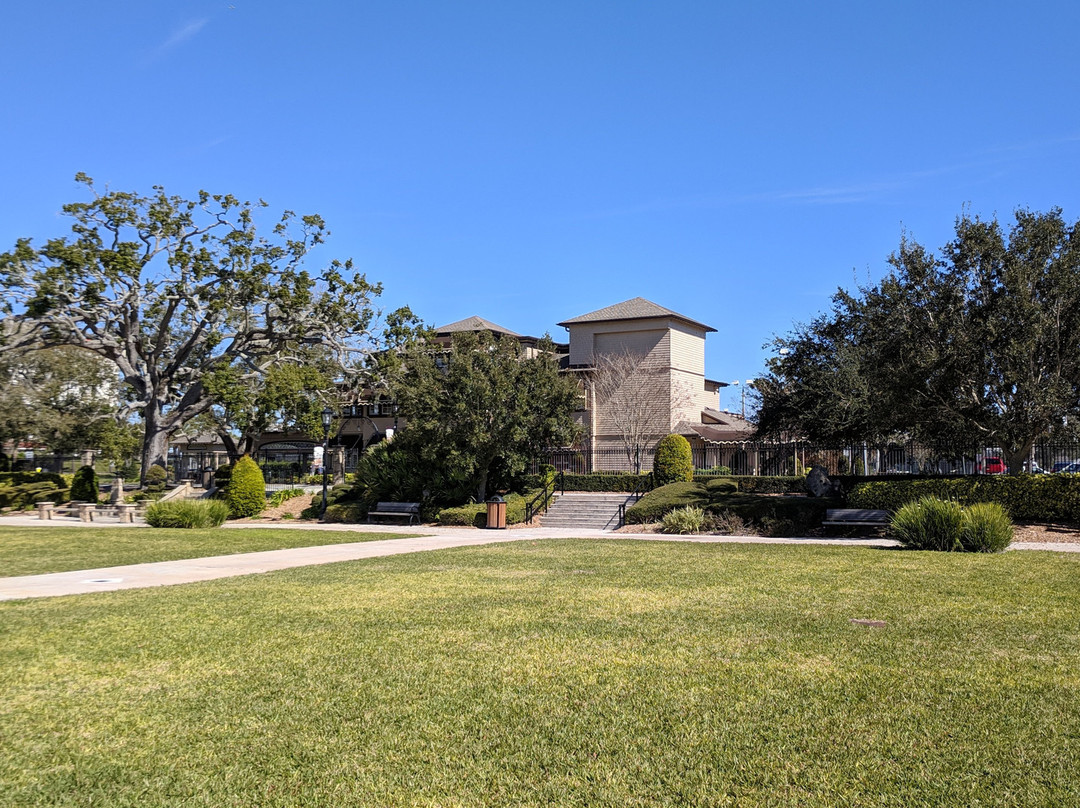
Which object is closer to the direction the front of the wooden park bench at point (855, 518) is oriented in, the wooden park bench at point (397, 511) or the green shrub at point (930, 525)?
the green shrub

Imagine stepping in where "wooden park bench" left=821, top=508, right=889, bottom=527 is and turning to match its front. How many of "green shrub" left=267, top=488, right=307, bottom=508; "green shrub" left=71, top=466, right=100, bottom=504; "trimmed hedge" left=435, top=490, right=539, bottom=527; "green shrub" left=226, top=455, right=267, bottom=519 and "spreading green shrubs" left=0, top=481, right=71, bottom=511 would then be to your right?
5

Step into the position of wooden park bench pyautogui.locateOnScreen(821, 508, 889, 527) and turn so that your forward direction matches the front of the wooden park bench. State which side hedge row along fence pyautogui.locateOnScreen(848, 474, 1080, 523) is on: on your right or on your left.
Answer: on your left

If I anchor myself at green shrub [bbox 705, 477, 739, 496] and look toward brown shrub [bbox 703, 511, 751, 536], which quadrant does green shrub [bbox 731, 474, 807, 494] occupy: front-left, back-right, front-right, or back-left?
back-left

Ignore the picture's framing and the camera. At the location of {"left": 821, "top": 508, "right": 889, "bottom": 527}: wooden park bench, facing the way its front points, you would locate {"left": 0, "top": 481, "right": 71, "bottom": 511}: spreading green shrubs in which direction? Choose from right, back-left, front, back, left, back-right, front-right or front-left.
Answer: right

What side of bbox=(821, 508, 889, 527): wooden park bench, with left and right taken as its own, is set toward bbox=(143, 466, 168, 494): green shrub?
right

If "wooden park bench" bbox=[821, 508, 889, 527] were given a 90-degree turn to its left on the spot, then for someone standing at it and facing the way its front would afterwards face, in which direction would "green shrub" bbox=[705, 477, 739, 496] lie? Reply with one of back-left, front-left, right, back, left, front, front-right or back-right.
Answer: back-left

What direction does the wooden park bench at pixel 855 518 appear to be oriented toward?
toward the camera

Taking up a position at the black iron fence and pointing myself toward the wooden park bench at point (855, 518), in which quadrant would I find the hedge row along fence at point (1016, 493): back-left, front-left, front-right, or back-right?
front-left

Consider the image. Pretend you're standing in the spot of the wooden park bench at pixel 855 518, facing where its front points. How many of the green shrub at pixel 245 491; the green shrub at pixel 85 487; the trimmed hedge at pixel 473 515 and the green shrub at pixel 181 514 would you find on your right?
4

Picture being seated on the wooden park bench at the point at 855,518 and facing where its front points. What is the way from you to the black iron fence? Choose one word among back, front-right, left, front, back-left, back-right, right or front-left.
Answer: back

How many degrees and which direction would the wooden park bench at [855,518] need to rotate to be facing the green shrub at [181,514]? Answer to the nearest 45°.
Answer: approximately 90° to its right

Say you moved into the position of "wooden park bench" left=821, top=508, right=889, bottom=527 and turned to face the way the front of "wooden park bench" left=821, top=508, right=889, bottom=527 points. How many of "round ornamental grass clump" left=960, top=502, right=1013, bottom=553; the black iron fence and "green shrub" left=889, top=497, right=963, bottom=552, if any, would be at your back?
1

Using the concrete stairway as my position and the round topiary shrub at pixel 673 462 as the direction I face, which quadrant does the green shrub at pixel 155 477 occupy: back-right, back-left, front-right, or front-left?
back-left

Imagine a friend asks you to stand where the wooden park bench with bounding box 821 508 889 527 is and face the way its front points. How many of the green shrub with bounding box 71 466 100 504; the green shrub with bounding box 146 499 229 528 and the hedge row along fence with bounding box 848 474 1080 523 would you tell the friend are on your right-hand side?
2
